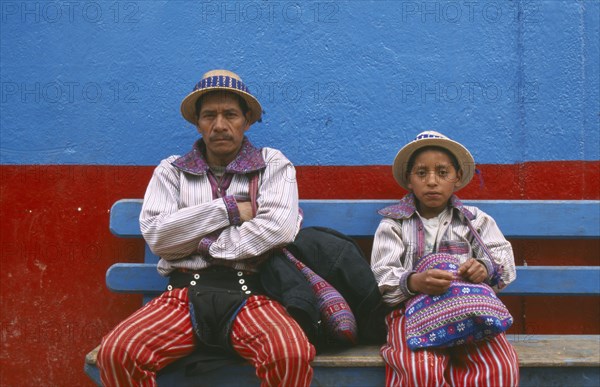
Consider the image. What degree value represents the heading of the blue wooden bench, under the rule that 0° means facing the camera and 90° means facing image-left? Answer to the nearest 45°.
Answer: approximately 0°

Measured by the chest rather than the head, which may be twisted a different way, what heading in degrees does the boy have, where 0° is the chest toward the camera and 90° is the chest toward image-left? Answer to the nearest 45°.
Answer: approximately 0°

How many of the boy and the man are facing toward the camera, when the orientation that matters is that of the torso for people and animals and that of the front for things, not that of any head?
2

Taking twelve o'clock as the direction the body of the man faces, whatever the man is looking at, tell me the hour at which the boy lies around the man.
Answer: The boy is roughly at 9 o'clock from the man.
